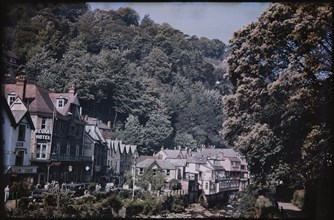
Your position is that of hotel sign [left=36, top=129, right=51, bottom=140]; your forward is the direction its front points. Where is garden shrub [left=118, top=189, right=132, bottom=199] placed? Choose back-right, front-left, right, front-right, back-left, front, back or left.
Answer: left

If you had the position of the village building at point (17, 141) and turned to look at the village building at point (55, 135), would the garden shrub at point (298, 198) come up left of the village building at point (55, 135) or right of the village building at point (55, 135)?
right

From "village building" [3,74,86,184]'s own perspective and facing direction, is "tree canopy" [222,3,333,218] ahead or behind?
ahead

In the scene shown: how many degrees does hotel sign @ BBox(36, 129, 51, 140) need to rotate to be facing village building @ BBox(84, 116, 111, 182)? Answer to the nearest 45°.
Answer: approximately 90° to its left

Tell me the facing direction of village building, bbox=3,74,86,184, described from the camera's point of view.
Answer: facing the viewer and to the right of the viewer

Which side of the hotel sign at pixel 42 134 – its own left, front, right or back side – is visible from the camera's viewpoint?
front

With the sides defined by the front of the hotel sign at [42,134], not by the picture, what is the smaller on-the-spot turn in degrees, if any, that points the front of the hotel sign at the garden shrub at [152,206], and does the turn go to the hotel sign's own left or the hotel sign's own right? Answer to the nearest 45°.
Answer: approximately 90° to the hotel sign's own left
